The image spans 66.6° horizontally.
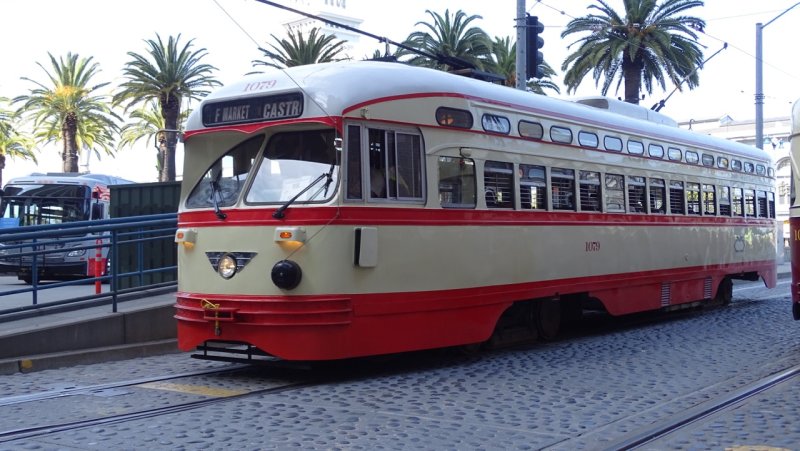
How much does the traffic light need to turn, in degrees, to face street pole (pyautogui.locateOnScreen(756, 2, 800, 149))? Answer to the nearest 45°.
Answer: approximately 45° to its left

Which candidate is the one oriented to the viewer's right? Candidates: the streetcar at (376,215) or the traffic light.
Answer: the traffic light

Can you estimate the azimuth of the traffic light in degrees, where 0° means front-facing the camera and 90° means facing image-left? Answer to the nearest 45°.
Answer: approximately 270°

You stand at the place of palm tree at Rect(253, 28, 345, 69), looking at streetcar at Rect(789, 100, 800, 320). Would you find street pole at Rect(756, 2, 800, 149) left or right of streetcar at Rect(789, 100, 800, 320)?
left

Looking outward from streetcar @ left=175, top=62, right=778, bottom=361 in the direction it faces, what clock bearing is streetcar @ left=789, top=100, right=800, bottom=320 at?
streetcar @ left=789, top=100, right=800, bottom=320 is roughly at 7 o'clock from streetcar @ left=175, top=62, right=778, bottom=361.

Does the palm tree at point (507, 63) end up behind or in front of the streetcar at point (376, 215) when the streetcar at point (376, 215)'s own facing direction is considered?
behind

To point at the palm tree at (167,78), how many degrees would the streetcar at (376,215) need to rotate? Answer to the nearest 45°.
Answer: approximately 90° to its right

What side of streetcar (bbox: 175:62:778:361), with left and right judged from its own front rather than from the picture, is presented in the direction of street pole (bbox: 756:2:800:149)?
back
